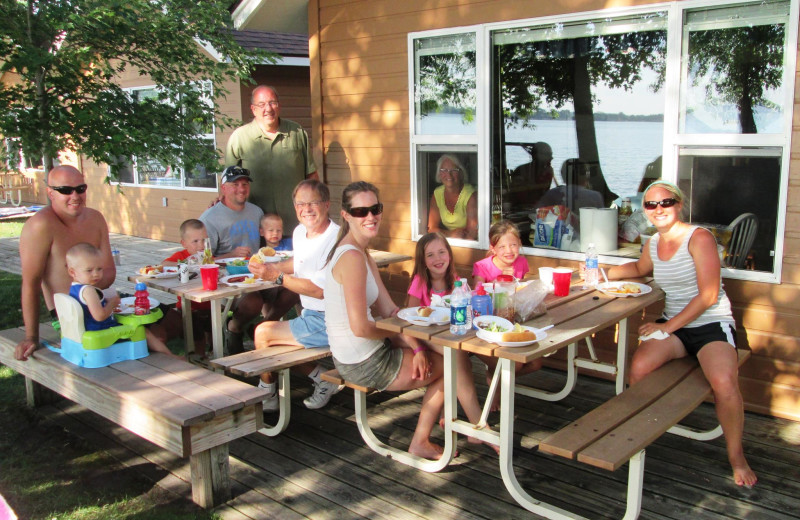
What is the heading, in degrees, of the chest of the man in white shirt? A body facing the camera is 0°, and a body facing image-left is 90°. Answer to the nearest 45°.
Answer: approximately 45°

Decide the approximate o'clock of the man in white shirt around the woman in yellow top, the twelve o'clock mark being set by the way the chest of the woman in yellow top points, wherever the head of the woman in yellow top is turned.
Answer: The man in white shirt is roughly at 1 o'clock from the woman in yellow top.

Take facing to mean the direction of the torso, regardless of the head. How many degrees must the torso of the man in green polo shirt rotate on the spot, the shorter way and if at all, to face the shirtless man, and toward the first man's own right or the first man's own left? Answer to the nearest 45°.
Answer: approximately 45° to the first man's own right

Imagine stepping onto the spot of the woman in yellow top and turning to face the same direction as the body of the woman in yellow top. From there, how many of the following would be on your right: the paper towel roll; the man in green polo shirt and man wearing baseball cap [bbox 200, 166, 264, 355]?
2

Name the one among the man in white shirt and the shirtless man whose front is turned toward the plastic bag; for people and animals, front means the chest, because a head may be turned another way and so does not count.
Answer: the shirtless man

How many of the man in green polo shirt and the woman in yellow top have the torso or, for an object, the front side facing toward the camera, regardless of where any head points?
2

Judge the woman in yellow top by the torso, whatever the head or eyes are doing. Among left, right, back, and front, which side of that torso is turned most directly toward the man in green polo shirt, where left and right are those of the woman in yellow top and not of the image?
right

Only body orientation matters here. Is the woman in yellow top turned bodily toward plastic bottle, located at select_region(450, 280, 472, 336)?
yes
